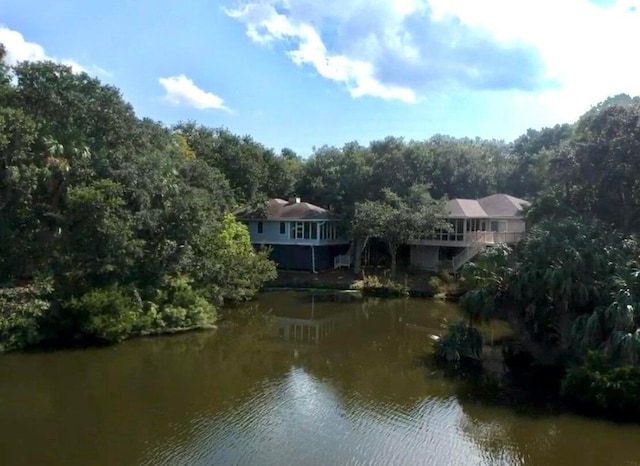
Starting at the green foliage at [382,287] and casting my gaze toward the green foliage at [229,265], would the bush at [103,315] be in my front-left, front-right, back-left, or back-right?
front-left

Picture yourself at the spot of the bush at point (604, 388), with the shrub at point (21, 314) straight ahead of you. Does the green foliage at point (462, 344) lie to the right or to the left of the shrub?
right

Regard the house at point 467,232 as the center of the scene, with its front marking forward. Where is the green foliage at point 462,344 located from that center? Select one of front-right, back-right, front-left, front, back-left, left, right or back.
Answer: front

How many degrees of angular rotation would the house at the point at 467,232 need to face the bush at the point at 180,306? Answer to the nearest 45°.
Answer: approximately 45° to its right

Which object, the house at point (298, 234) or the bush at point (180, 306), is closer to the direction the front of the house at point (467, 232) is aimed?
the bush

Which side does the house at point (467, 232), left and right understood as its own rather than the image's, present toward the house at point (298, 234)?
right

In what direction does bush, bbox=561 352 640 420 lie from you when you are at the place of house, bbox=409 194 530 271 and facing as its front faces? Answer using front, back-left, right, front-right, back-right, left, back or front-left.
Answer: front

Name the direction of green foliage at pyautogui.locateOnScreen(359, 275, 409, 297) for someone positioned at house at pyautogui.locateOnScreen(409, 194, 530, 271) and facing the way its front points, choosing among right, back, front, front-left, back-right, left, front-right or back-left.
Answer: front-right

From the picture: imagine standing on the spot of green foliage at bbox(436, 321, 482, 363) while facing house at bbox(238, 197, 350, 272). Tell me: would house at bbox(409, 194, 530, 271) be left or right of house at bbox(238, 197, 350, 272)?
right

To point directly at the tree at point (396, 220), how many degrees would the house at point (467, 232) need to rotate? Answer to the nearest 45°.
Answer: approximately 45° to its right

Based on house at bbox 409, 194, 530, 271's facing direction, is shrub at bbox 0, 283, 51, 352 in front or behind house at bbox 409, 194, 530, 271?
in front

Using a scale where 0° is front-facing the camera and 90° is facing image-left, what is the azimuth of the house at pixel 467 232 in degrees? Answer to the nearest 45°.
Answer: approximately 0°

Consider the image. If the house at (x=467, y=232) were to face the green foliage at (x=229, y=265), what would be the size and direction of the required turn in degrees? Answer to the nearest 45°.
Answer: approximately 45° to its right

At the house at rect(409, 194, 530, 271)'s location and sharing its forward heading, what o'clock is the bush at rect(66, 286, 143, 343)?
The bush is roughly at 1 o'clock from the house.

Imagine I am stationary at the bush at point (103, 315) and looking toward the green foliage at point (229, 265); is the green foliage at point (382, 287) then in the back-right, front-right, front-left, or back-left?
front-right
